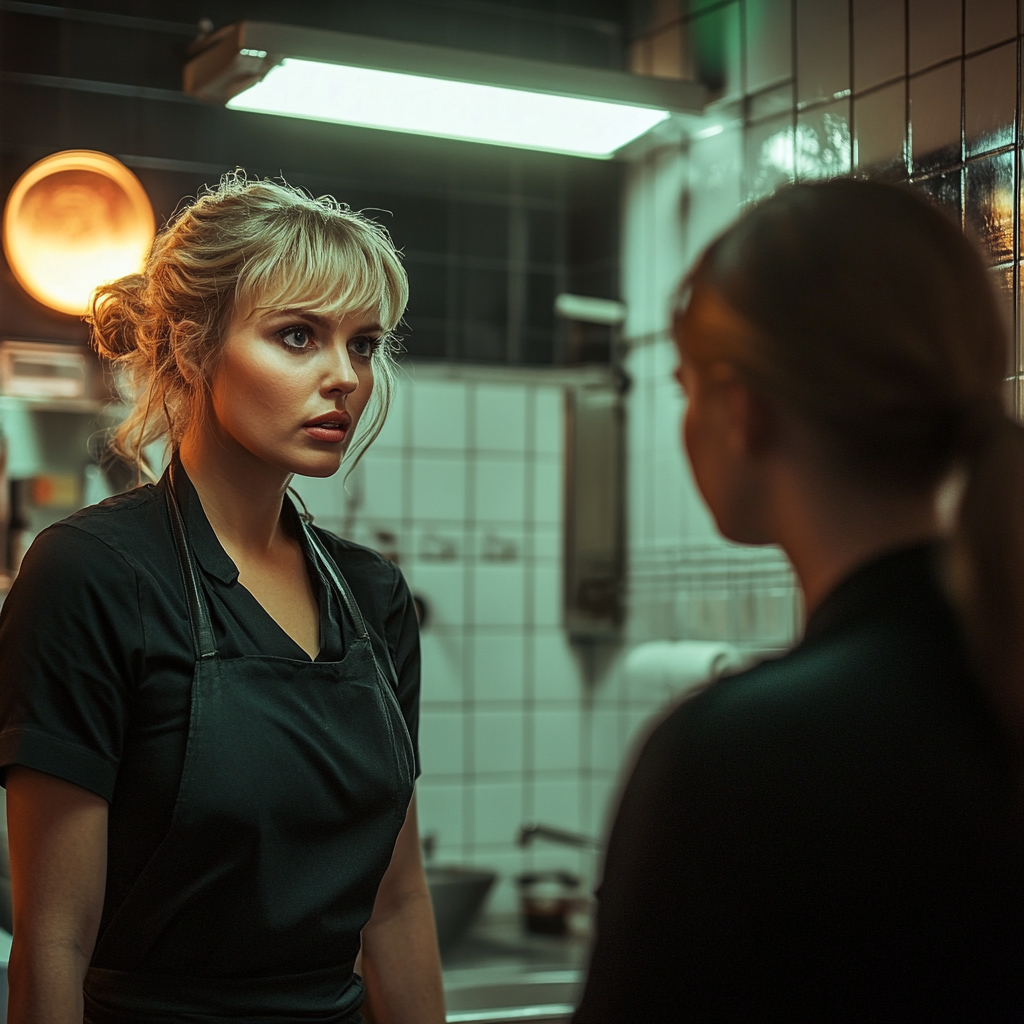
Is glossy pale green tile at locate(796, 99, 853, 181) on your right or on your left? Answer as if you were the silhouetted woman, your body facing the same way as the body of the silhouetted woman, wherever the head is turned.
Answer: on your right

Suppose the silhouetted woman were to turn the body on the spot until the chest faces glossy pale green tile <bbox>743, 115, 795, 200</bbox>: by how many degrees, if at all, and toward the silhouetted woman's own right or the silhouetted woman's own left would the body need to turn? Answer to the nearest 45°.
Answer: approximately 45° to the silhouetted woman's own right

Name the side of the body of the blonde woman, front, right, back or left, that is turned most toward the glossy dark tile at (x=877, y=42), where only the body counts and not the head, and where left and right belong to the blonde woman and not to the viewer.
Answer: left

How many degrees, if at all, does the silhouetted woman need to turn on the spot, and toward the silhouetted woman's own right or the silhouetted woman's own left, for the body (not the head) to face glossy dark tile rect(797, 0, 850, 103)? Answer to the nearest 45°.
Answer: approximately 45° to the silhouetted woman's own right

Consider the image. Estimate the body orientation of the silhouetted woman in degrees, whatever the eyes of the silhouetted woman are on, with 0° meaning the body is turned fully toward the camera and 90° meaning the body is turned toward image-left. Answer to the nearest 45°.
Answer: approximately 135°

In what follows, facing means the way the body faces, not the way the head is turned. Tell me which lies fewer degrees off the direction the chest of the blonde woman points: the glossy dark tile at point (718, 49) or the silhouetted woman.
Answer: the silhouetted woman

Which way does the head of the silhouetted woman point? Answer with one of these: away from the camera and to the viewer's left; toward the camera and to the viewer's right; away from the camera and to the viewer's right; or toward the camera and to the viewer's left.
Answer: away from the camera and to the viewer's left

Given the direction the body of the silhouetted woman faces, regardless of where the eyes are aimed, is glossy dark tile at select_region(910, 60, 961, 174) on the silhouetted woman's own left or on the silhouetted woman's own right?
on the silhouetted woman's own right

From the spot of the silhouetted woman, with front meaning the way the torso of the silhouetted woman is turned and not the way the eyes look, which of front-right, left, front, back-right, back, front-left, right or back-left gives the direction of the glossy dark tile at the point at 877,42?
front-right

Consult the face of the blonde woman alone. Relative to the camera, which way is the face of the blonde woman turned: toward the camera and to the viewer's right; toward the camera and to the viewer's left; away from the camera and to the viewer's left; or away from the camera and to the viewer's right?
toward the camera and to the viewer's right

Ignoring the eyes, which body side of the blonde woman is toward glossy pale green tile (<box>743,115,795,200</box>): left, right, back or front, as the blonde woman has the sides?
left

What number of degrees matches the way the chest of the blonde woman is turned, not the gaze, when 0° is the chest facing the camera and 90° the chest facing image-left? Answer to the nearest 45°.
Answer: approximately 315°
